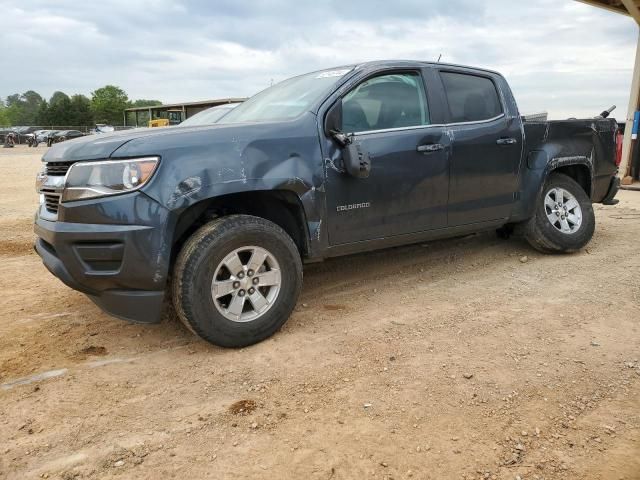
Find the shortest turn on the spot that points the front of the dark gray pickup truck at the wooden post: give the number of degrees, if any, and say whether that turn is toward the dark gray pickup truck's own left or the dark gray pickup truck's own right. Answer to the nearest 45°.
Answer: approximately 180°
